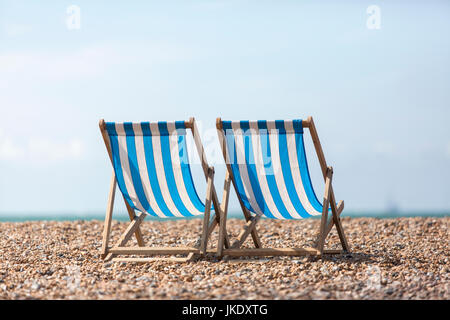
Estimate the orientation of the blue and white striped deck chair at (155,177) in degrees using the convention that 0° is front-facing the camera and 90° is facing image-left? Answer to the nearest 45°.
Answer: approximately 225°

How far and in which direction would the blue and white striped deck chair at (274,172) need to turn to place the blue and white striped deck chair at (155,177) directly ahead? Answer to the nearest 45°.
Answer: approximately 135° to its left

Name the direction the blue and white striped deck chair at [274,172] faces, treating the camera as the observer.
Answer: facing away from the viewer and to the right of the viewer

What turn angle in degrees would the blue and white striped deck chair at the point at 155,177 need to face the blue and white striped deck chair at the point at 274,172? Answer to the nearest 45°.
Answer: approximately 45° to its right
